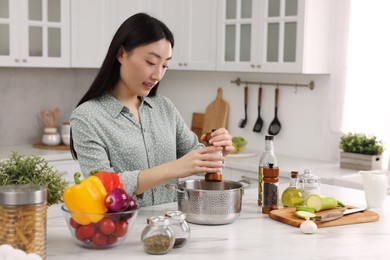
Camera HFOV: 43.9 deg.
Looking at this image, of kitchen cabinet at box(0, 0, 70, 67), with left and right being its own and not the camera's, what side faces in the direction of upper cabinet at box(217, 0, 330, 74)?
left

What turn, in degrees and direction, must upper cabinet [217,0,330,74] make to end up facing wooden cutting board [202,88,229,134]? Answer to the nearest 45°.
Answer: approximately 90° to its right

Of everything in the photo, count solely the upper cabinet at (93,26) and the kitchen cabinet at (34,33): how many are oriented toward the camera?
2

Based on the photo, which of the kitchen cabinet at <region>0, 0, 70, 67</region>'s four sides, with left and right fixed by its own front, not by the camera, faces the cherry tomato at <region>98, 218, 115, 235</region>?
front

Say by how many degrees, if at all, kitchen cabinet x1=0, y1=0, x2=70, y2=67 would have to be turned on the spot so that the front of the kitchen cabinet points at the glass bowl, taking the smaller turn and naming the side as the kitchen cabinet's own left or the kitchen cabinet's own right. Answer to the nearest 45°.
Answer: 0° — it already faces it

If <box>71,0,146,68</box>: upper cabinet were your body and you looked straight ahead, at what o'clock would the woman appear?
The woman is roughly at 12 o'clock from the upper cabinet.

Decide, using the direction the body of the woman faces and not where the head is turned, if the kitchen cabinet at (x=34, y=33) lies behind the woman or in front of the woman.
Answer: behind

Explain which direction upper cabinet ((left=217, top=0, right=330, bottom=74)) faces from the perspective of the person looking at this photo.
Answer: facing the viewer and to the left of the viewer

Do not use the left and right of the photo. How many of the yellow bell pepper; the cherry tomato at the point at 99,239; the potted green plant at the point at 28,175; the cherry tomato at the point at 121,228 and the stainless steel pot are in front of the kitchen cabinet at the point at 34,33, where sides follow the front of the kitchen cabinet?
5

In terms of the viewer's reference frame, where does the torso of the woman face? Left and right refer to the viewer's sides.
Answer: facing the viewer and to the right of the viewer

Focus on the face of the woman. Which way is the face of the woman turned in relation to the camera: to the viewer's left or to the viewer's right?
to the viewer's right

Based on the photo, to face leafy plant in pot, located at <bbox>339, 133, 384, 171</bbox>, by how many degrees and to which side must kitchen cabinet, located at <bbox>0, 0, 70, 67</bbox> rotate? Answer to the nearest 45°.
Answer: approximately 45° to its left

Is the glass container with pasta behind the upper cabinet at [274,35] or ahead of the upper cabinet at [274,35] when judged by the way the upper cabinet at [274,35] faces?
ahead

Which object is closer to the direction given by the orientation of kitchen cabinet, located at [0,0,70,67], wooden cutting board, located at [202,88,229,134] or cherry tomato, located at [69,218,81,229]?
the cherry tomato

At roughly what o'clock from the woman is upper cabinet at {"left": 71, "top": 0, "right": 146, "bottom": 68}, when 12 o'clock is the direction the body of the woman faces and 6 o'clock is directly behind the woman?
The upper cabinet is roughly at 7 o'clock from the woman.

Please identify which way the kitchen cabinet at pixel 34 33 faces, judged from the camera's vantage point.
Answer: facing the viewer

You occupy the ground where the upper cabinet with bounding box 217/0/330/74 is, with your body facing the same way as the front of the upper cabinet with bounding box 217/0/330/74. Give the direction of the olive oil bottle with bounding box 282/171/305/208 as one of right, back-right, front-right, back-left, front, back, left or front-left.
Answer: front-left
